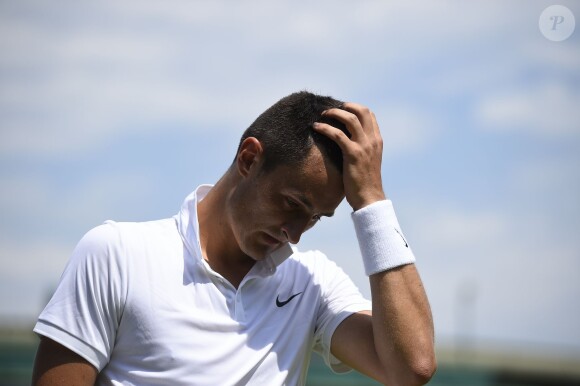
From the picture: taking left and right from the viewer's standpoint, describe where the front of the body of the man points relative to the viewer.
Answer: facing the viewer and to the right of the viewer
